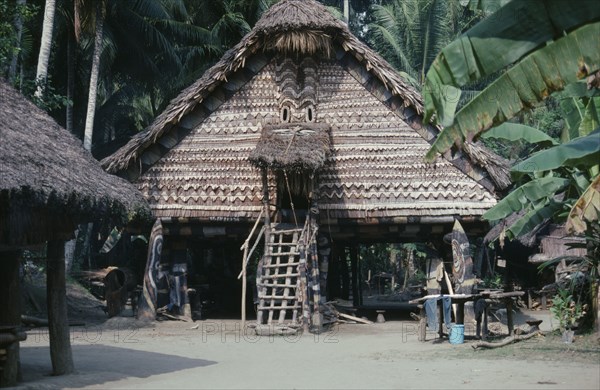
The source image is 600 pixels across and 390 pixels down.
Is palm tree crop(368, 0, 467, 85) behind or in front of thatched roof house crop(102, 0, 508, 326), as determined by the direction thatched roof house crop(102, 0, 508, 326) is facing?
behind

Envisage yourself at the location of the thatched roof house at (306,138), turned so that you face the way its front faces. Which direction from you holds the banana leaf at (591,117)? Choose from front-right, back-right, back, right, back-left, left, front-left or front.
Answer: front-left

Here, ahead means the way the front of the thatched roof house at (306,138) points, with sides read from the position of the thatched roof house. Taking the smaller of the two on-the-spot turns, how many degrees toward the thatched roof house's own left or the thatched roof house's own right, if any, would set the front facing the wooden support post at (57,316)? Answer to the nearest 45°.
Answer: approximately 45° to the thatched roof house's own right

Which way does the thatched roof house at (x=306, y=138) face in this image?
toward the camera

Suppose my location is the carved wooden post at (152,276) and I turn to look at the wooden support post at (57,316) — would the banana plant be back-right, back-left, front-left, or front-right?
front-left

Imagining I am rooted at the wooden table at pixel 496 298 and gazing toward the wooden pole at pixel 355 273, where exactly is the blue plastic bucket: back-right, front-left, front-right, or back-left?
front-left

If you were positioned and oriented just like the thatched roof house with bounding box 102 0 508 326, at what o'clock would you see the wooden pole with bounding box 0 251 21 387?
The wooden pole is roughly at 1 o'clock from the thatched roof house.

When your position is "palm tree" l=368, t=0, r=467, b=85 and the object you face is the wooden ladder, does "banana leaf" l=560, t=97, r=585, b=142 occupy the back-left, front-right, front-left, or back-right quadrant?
front-left
